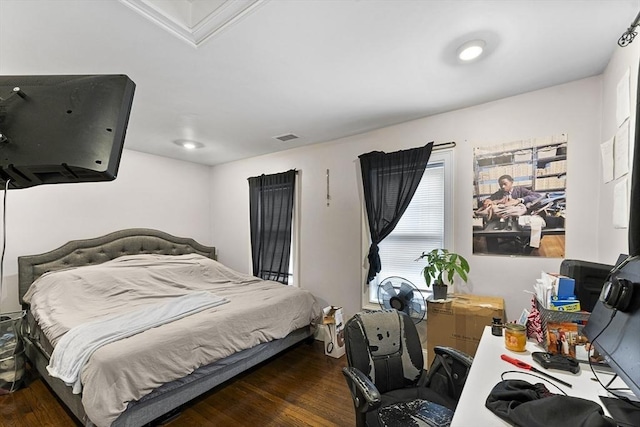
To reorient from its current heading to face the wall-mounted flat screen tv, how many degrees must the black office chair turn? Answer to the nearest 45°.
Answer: approximately 90° to its right

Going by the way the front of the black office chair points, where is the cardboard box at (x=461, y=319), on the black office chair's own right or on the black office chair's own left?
on the black office chair's own left

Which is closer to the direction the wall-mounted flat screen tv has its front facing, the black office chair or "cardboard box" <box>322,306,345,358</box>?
the cardboard box

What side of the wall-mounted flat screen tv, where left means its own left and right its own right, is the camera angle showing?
back

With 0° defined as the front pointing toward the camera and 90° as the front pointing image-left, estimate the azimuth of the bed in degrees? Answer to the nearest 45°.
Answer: approximately 315°

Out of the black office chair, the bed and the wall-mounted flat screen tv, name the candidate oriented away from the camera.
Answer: the wall-mounted flat screen tv

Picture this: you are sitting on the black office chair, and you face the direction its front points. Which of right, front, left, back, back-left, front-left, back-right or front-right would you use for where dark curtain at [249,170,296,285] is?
back

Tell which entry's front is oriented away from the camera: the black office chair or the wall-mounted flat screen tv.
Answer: the wall-mounted flat screen tv
